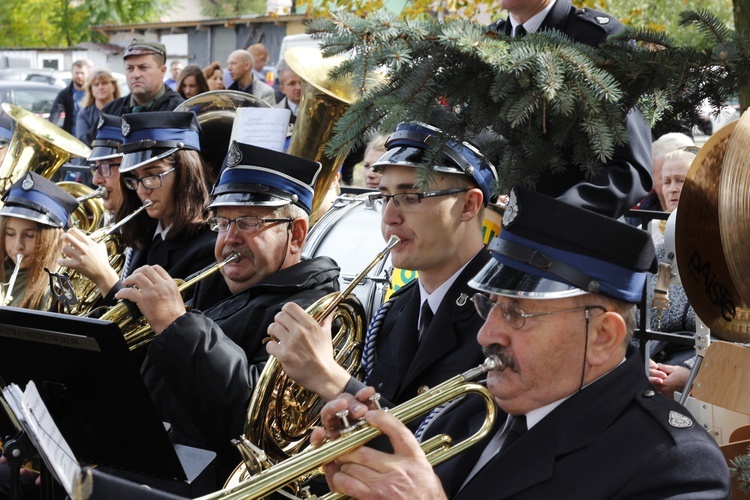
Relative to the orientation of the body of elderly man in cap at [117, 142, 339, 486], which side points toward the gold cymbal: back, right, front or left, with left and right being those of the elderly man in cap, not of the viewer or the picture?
back

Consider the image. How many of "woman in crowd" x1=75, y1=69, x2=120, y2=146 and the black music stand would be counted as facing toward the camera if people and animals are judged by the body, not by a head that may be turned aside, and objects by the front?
1

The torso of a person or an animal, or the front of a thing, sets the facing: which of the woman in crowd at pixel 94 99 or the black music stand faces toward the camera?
the woman in crowd

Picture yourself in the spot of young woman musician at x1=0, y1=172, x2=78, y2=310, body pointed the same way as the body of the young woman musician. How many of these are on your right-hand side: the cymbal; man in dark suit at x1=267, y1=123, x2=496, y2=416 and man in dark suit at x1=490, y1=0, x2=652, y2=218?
0

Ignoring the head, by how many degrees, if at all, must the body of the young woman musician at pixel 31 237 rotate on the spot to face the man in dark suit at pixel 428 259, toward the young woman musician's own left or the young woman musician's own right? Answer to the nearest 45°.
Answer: approximately 90° to the young woman musician's own left

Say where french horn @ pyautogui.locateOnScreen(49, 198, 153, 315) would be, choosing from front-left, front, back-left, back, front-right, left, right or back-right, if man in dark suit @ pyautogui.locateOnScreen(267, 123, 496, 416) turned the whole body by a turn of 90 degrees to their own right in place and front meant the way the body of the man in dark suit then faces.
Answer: front

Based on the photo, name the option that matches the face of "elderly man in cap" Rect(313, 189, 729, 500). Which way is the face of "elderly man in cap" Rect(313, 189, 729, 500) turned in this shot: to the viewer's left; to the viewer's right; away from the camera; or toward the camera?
to the viewer's left

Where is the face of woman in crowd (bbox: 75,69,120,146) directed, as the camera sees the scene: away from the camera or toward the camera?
toward the camera

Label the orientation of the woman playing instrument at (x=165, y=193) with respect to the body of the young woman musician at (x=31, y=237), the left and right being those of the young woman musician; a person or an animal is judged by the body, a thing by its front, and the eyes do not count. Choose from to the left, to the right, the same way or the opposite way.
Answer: the same way

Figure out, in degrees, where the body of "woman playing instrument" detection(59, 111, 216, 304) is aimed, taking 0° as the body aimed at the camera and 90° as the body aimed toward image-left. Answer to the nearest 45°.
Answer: approximately 45°

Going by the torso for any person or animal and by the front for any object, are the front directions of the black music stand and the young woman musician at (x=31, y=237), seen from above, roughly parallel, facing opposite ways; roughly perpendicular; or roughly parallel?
roughly parallel, facing opposite ways

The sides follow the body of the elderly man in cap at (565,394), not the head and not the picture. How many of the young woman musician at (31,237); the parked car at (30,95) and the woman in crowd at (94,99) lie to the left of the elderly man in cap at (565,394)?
0

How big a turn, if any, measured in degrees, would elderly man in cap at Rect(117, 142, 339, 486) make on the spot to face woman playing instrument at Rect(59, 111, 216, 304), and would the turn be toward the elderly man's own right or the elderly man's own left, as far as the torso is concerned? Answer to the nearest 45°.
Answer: approximately 135° to the elderly man's own right

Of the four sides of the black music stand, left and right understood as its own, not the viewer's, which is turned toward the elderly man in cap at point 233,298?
front

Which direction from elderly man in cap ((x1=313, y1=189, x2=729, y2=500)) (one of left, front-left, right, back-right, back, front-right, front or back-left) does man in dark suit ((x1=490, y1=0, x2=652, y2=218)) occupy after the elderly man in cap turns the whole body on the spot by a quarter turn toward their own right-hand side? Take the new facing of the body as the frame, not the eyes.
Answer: front-right

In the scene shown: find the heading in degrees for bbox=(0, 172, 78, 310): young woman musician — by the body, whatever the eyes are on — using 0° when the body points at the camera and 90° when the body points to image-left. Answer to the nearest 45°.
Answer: approximately 45°

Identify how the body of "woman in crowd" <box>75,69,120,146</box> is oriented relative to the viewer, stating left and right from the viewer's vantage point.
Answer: facing the viewer

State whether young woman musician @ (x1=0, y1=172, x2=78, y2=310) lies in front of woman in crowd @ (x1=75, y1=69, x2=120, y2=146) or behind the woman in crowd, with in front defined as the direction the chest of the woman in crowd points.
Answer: in front

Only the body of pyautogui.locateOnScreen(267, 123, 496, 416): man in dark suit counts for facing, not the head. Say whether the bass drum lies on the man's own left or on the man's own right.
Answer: on the man's own right

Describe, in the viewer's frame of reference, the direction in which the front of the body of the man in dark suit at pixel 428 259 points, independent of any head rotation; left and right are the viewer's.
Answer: facing the viewer and to the left of the viewer
